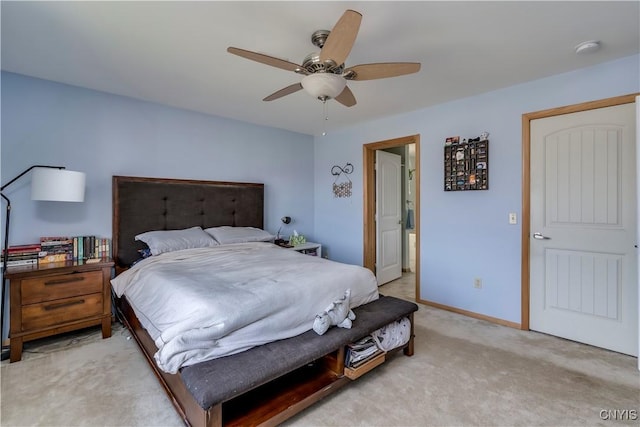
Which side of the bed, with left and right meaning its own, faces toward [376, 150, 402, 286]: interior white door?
left

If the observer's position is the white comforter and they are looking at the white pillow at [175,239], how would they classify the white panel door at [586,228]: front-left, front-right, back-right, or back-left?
back-right

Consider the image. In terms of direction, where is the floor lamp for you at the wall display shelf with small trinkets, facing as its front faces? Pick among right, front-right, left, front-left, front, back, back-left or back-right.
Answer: front

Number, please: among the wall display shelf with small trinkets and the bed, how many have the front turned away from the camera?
0

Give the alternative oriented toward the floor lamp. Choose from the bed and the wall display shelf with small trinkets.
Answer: the wall display shelf with small trinkets

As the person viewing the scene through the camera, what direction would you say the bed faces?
facing the viewer and to the right of the viewer

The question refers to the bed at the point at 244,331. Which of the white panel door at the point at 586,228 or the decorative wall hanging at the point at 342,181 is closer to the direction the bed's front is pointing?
the white panel door

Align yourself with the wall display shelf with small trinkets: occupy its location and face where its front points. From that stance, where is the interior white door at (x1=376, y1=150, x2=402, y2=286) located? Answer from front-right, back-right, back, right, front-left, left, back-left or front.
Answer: right

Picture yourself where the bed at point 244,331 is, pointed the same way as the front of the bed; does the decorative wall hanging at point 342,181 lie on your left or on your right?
on your left

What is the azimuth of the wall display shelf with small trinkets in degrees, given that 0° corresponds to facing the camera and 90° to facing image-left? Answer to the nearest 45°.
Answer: approximately 45°

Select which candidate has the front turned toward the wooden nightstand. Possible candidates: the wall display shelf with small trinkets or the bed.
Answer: the wall display shelf with small trinkets
